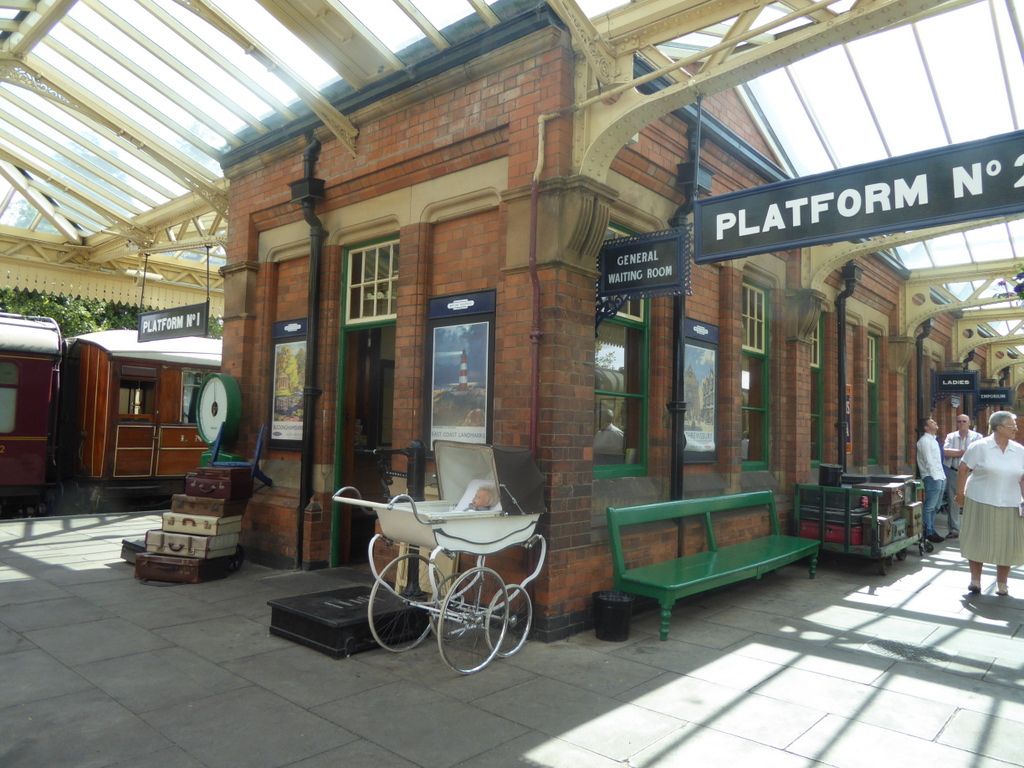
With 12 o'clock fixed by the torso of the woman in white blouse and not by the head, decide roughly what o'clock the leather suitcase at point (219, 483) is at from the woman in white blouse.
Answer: The leather suitcase is roughly at 2 o'clock from the woman in white blouse.

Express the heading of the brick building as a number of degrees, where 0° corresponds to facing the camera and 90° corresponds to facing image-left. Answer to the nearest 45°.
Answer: approximately 45°

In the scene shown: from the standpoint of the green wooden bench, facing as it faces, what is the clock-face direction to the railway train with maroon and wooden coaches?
The railway train with maroon and wooden coaches is roughly at 5 o'clock from the green wooden bench.

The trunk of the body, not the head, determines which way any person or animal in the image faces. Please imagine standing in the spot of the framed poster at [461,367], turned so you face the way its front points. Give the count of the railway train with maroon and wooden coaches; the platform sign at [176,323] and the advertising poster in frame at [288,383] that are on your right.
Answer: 3

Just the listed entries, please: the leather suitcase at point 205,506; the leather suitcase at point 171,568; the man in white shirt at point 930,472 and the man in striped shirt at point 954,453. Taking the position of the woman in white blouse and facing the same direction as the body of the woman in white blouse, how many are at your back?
2

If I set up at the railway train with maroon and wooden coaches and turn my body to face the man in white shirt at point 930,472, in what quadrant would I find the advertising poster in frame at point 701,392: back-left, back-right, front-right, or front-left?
front-right

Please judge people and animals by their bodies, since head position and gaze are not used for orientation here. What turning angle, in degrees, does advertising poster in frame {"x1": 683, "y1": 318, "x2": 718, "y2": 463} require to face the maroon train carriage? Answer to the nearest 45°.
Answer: approximately 135° to its right

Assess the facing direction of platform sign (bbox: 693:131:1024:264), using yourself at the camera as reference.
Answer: facing the viewer and to the left of the viewer

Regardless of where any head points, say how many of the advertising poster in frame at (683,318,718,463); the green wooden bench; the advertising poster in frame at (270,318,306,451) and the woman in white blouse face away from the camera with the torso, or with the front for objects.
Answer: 0

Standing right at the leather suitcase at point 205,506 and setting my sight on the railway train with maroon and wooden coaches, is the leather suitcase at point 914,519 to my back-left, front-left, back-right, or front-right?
back-right

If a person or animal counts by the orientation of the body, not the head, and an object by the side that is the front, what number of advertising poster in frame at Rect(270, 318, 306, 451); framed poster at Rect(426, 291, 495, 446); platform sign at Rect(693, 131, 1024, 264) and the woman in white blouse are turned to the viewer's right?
0

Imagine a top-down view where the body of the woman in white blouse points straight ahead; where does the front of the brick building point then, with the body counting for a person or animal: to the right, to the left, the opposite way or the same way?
the same way

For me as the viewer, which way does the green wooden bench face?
facing the viewer and to the right of the viewer
